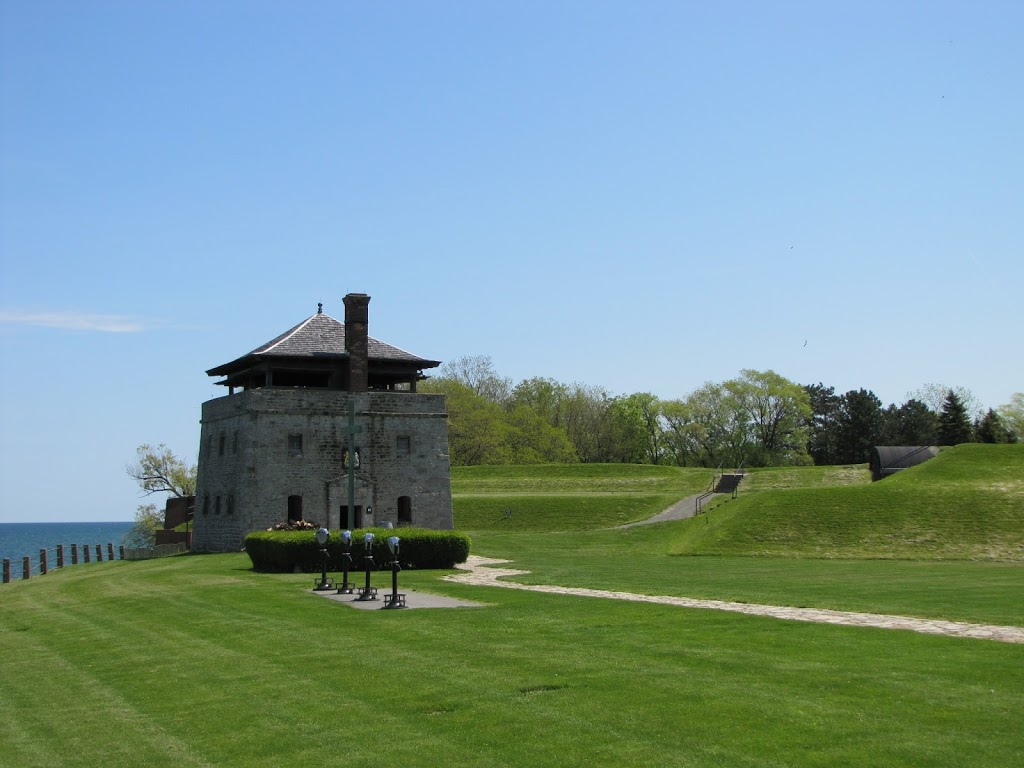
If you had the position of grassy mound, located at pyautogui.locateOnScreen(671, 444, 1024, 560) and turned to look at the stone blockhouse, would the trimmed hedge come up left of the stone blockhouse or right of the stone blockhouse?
left

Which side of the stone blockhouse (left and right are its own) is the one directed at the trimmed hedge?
front

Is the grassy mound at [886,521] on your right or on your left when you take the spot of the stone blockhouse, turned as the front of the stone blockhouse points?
on your left

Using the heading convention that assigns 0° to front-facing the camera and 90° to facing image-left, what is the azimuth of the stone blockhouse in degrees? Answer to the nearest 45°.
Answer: approximately 0°

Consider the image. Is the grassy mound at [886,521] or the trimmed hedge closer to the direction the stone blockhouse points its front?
the trimmed hedge
